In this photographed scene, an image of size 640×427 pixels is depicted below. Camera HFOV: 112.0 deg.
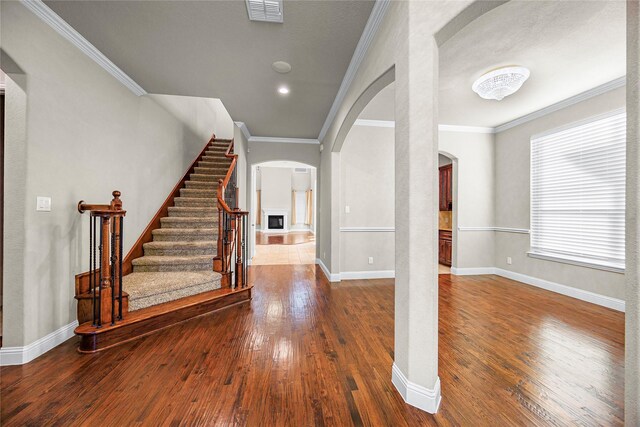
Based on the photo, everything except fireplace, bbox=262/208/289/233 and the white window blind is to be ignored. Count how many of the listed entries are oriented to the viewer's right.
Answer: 0

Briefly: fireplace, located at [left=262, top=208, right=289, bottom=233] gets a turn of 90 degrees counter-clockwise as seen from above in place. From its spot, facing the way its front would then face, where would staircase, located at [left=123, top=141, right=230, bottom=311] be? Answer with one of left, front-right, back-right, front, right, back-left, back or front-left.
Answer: right

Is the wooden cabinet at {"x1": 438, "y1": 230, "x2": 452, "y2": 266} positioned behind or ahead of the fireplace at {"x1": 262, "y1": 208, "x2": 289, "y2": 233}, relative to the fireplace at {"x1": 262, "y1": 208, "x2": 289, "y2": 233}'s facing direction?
ahead

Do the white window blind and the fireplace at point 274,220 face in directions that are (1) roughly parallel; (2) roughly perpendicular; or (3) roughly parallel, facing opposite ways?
roughly perpendicular

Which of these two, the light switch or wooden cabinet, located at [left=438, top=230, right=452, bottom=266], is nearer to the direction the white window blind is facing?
the light switch

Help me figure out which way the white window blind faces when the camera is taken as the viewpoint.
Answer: facing the viewer and to the left of the viewer

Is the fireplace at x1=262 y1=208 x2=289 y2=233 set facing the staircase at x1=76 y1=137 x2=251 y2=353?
yes

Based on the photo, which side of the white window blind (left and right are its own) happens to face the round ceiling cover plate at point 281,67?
front

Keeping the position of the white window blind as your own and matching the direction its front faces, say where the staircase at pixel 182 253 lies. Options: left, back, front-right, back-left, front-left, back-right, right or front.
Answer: front

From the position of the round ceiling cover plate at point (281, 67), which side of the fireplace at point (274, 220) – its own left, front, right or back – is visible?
front

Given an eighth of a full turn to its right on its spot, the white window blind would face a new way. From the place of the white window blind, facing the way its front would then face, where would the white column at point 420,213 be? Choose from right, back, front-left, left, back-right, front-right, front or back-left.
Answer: left

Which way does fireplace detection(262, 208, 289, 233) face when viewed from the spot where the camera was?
facing the viewer

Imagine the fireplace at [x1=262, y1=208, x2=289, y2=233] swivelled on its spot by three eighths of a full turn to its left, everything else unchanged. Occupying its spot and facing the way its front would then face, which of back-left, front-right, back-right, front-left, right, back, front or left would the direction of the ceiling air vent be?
back-right
